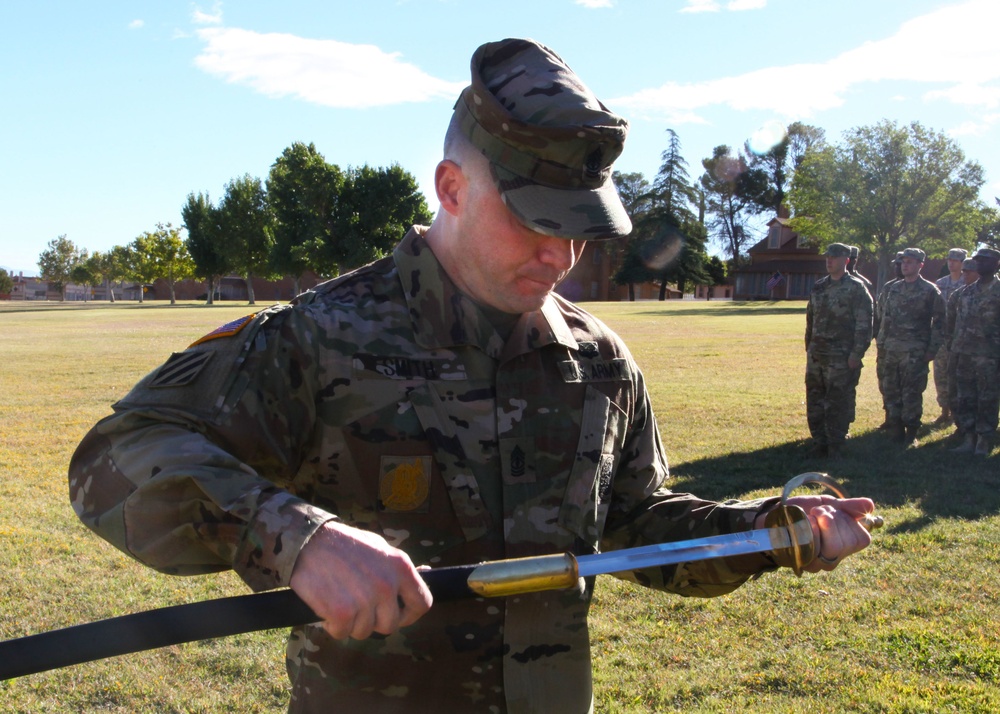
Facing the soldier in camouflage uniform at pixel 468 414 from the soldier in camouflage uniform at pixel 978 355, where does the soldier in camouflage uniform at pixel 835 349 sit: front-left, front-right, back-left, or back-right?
front-right

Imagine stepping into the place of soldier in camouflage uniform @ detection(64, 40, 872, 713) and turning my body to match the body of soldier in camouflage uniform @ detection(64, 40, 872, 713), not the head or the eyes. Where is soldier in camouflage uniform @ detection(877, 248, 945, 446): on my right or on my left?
on my left

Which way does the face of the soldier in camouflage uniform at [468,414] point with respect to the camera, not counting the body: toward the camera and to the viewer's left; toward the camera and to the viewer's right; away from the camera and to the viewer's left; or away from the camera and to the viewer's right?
toward the camera and to the viewer's right

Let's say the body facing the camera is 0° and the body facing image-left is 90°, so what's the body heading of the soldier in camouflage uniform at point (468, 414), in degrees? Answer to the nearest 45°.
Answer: approximately 315°
